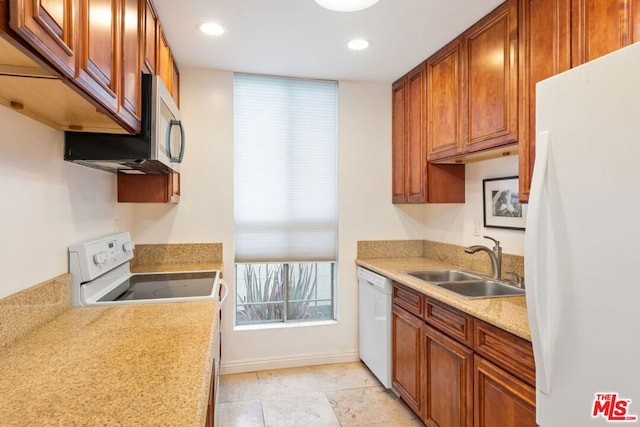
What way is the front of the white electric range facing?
to the viewer's right

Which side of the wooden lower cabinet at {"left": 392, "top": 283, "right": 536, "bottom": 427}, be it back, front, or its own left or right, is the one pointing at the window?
right

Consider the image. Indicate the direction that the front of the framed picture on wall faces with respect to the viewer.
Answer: facing the viewer and to the left of the viewer

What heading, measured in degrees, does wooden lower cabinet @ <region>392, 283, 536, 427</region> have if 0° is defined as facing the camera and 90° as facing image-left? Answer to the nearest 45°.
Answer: approximately 45°

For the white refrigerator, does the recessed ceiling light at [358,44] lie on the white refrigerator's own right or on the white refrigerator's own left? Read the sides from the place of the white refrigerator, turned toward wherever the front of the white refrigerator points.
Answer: on the white refrigerator's own right

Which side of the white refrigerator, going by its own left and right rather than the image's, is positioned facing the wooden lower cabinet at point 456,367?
right

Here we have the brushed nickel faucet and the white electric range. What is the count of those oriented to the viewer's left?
1

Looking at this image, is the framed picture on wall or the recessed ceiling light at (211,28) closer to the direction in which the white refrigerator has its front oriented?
the recessed ceiling light

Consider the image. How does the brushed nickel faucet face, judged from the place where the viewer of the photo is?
facing to the left of the viewer

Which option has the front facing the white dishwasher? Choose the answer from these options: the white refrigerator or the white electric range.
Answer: the white electric range

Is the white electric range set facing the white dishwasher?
yes

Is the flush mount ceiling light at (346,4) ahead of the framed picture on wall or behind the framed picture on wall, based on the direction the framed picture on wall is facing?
ahead

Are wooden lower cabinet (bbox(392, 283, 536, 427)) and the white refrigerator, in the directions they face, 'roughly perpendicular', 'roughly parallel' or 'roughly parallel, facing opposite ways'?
roughly parallel

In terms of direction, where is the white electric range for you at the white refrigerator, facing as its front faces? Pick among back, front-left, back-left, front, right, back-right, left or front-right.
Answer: front-right

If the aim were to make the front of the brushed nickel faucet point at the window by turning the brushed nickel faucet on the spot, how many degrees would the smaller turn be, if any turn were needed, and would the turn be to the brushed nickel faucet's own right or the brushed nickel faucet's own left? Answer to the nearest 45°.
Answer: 0° — it already faces it
